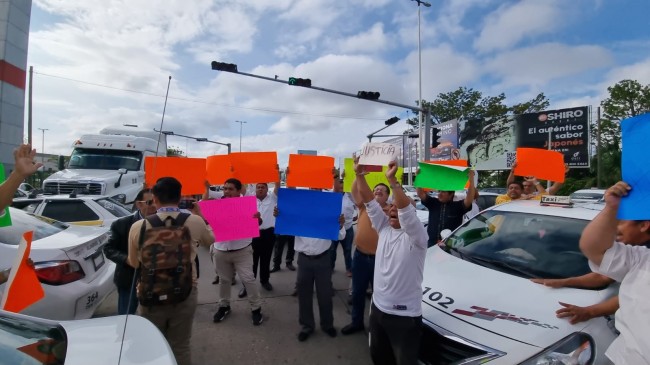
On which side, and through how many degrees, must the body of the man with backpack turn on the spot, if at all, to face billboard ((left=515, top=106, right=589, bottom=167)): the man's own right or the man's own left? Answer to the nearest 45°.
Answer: approximately 45° to the man's own right

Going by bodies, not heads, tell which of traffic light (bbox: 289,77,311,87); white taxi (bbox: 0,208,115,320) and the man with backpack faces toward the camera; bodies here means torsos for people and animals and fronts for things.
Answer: the traffic light

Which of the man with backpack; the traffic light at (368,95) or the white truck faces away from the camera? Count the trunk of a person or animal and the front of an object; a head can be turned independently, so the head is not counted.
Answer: the man with backpack

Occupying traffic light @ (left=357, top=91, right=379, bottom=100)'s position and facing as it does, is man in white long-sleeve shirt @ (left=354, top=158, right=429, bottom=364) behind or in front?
in front

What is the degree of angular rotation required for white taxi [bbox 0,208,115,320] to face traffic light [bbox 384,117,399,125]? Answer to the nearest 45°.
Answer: approximately 90° to its right

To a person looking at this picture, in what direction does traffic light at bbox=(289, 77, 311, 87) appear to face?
facing the viewer

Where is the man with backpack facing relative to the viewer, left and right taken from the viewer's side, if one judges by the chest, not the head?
facing away from the viewer

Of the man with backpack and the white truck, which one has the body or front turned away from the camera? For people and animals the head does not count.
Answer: the man with backpack

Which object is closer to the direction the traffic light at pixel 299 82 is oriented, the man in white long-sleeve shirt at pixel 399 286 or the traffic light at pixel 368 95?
the man in white long-sleeve shirt

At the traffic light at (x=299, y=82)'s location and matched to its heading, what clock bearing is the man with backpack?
The man with backpack is roughly at 12 o'clock from the traffic light.

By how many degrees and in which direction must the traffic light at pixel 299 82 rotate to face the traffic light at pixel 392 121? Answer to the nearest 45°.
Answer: approximately 135° to its left

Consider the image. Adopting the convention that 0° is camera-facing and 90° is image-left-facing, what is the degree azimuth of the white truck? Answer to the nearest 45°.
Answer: approximately 45°

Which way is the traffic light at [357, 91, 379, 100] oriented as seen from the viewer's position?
toward the camera

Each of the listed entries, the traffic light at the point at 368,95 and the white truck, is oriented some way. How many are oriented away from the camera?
0

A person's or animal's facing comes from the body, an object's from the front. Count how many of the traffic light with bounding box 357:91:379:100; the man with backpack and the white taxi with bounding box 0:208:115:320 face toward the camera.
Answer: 1

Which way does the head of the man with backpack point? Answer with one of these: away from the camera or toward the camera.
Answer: away from the camera

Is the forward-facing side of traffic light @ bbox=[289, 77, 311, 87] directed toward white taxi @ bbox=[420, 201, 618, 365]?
yes

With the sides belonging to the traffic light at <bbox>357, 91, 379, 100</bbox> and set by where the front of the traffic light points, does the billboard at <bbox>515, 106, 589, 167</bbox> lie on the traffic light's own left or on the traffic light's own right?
on the traffic light's own left
